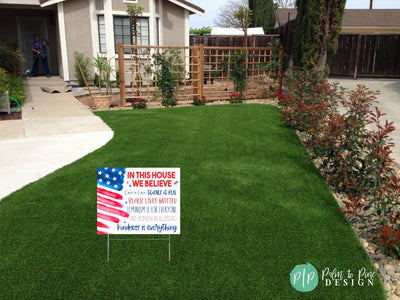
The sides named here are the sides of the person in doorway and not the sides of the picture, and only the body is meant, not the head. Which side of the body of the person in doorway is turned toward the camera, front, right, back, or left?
front

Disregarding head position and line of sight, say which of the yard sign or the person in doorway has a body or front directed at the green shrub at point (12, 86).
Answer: the person in doorway

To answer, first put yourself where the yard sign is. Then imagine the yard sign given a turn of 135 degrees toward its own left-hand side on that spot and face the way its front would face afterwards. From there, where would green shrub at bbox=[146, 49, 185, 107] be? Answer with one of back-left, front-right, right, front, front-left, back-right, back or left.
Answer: front-left

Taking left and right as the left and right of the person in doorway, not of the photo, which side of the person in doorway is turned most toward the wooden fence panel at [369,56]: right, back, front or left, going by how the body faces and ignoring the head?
left

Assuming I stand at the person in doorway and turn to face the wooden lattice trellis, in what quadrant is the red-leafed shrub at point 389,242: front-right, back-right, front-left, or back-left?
front-right

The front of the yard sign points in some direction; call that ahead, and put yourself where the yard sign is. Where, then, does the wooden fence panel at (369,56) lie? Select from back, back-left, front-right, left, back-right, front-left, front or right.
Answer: back-left

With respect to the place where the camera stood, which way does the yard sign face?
facing the viewer

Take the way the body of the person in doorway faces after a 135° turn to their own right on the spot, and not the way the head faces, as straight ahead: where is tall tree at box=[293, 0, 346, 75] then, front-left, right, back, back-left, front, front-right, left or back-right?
back

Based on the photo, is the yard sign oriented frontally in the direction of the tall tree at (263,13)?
no

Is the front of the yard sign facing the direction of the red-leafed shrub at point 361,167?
no

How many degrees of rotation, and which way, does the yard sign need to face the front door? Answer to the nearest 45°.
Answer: approximately 180°

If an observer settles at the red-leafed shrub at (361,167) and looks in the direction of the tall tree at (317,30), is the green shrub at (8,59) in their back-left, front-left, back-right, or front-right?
front-left

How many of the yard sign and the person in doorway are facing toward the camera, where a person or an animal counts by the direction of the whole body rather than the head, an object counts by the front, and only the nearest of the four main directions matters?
2

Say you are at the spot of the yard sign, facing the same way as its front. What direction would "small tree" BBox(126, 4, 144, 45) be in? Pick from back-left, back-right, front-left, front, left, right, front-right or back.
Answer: back

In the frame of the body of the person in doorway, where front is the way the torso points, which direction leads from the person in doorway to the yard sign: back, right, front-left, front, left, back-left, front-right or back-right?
front

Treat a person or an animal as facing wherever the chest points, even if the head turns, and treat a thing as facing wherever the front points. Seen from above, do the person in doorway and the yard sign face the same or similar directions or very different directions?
same or similar directions
